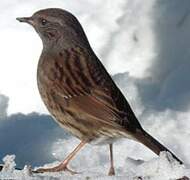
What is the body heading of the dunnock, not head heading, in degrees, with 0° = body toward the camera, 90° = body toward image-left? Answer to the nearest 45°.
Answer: approximately 90°
